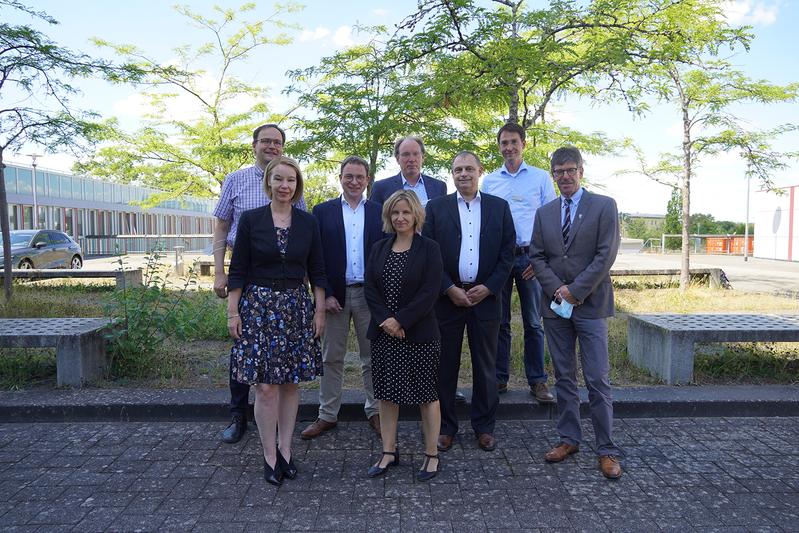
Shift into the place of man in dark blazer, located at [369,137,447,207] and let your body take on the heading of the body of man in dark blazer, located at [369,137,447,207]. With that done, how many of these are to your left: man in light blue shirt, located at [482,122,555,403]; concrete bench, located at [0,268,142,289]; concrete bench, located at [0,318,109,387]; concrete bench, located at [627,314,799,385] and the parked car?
2

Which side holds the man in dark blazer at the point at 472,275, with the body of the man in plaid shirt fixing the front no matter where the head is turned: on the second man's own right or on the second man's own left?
on the second man's own left

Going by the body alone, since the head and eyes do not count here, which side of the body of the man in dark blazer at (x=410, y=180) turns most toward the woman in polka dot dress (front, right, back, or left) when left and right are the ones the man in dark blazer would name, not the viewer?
front

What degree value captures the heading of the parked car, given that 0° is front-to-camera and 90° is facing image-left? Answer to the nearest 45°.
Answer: approximately 45°

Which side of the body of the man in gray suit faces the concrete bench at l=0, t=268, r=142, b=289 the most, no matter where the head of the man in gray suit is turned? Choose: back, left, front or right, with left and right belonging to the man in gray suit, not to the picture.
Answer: right

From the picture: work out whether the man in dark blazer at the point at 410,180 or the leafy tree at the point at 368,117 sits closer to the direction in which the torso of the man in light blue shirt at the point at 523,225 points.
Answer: the man in dark blazer

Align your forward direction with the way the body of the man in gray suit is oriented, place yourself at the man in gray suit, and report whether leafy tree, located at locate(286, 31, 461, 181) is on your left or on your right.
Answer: on your right
